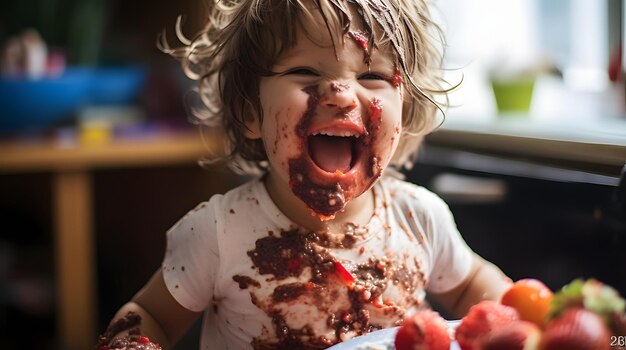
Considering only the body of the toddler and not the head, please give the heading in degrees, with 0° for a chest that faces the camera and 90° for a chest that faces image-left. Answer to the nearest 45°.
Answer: approximately 0°

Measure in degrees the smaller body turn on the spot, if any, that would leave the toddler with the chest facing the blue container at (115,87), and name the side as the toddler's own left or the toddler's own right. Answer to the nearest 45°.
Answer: approximately 180°
